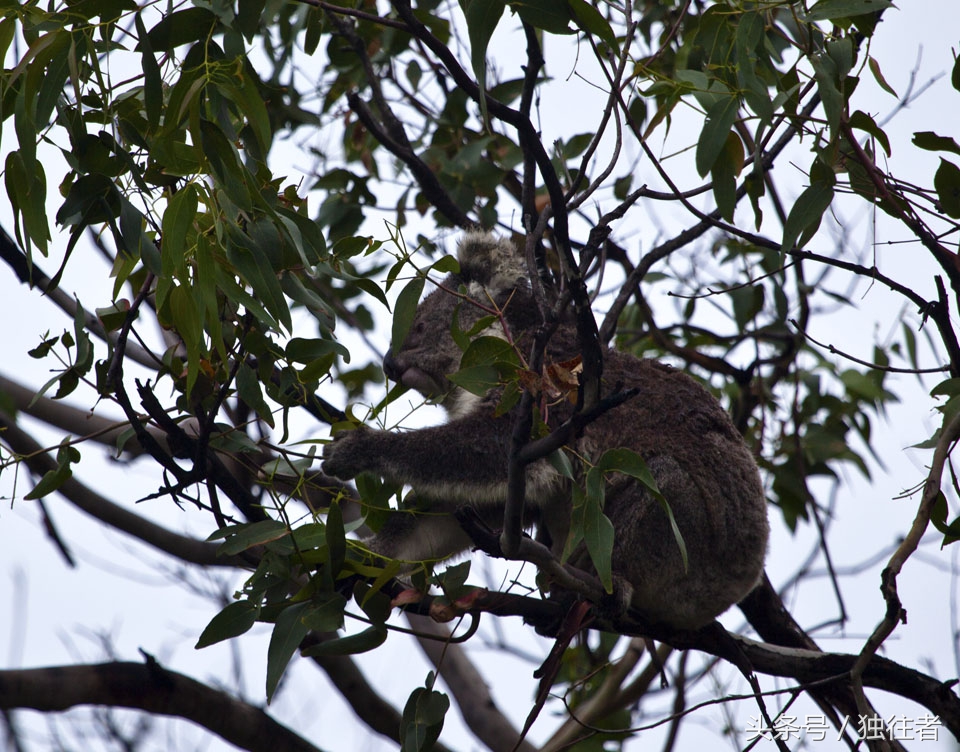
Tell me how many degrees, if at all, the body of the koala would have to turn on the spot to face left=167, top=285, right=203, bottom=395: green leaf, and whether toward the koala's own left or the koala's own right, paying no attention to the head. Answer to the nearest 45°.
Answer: approximately 45° to the koala's own left

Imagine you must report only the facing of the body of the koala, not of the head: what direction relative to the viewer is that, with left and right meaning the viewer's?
facing to the left of the viewer

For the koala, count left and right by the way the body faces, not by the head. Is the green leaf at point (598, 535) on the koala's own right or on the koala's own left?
on the koala's own left

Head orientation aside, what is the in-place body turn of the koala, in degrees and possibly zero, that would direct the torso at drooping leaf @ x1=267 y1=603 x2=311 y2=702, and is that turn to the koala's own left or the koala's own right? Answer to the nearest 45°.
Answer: approximately 45° to the koala's own left
